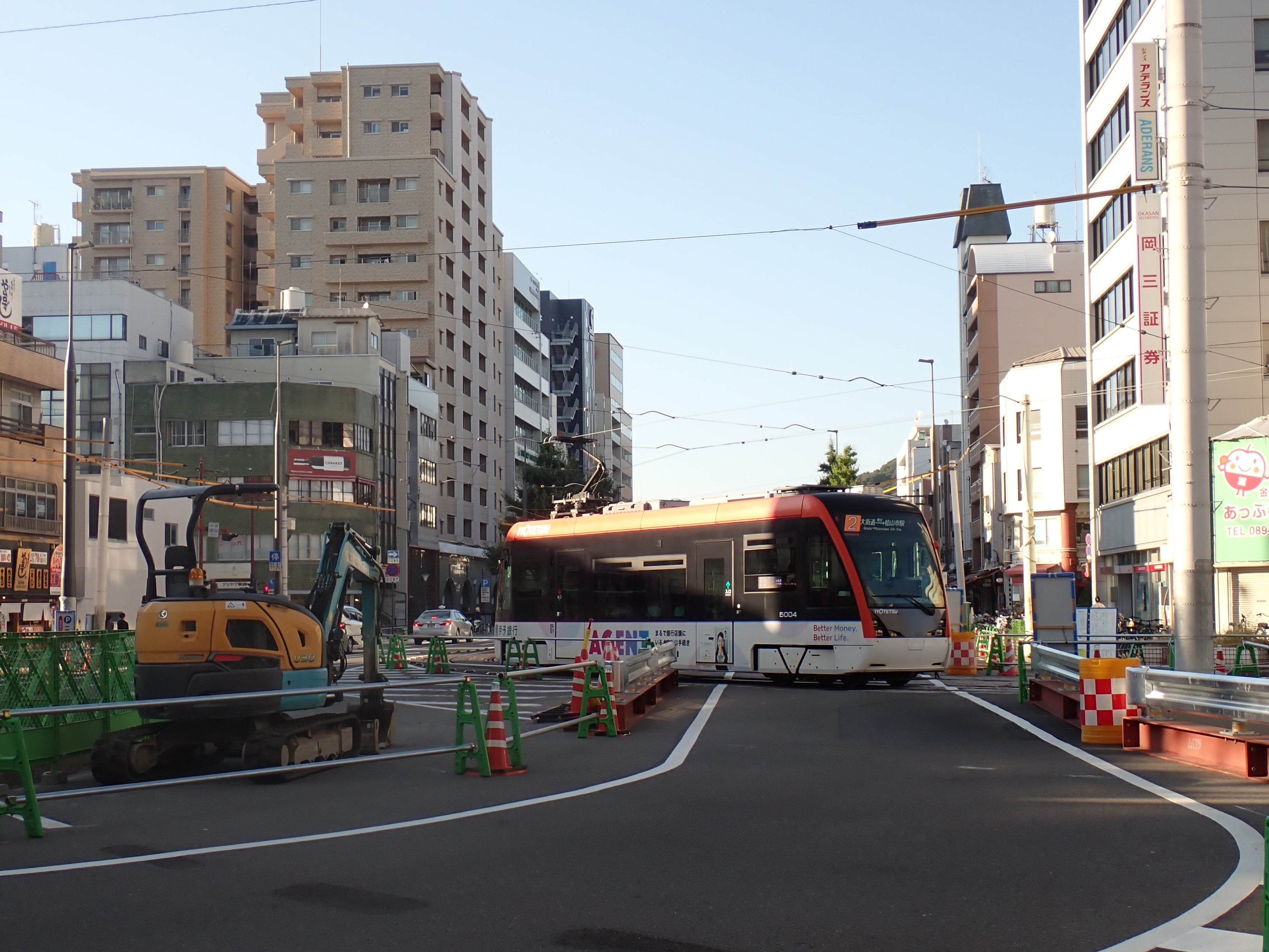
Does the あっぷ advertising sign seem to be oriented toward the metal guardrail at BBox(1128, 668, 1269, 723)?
yes

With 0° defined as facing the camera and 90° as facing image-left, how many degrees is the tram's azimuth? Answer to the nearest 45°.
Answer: approximately 315°

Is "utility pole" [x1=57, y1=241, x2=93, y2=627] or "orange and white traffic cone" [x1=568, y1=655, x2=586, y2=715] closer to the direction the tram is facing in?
the orange and white traffic cone

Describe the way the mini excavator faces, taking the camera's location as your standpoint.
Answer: facing away from the viewer and to the right of the viewer

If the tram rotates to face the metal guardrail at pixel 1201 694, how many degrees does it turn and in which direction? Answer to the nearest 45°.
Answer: approximately 45° to its right

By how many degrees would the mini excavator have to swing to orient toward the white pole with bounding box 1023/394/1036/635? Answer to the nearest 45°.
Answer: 0° — it already faces it

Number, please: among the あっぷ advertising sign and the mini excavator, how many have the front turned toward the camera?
1

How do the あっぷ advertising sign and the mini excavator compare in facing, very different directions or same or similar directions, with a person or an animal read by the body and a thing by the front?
very different directions
